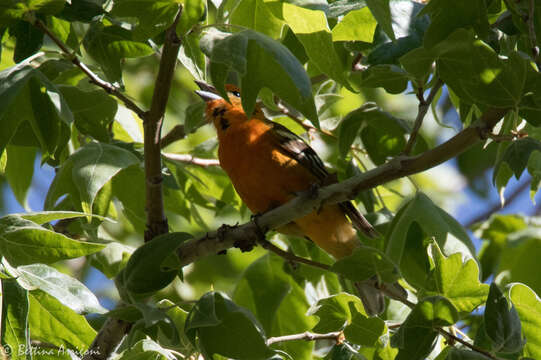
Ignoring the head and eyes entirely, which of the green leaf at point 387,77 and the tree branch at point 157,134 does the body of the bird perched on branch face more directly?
the tree branch

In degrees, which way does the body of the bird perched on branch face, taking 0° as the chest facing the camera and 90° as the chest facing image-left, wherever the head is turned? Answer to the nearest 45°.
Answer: approximately 45°
